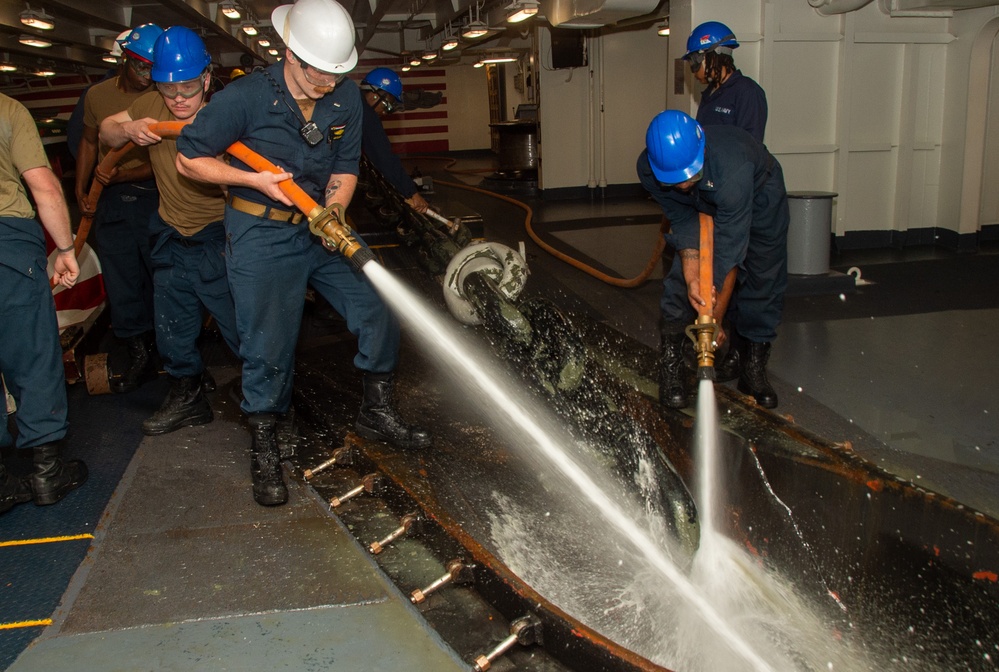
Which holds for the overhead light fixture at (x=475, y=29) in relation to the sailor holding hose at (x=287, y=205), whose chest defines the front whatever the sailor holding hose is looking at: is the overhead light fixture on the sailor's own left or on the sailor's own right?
on the sailor's own left

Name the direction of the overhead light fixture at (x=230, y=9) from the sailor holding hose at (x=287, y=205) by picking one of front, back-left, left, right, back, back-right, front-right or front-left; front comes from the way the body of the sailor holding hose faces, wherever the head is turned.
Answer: back-left

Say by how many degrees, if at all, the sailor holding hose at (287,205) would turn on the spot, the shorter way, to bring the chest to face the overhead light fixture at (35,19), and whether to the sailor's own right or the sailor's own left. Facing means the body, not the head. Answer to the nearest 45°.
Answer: approximately 135° to the sailor's own left

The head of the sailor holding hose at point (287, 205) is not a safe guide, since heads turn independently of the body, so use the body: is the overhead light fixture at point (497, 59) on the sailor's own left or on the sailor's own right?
on the sailor's own left

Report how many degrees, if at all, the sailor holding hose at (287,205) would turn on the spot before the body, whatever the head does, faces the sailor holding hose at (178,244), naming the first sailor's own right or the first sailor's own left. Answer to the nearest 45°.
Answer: approximately 180°

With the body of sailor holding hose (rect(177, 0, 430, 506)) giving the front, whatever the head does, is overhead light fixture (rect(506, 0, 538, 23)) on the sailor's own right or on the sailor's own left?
on the sailor's own left

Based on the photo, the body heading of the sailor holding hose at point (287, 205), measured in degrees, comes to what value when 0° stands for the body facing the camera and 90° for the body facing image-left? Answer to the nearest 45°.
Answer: approximately 315°

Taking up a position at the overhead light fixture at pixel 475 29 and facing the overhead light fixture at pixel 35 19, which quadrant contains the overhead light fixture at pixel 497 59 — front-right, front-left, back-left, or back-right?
back-right

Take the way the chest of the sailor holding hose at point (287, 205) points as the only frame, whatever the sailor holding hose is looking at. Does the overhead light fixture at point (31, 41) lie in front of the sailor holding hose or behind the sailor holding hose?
behind
